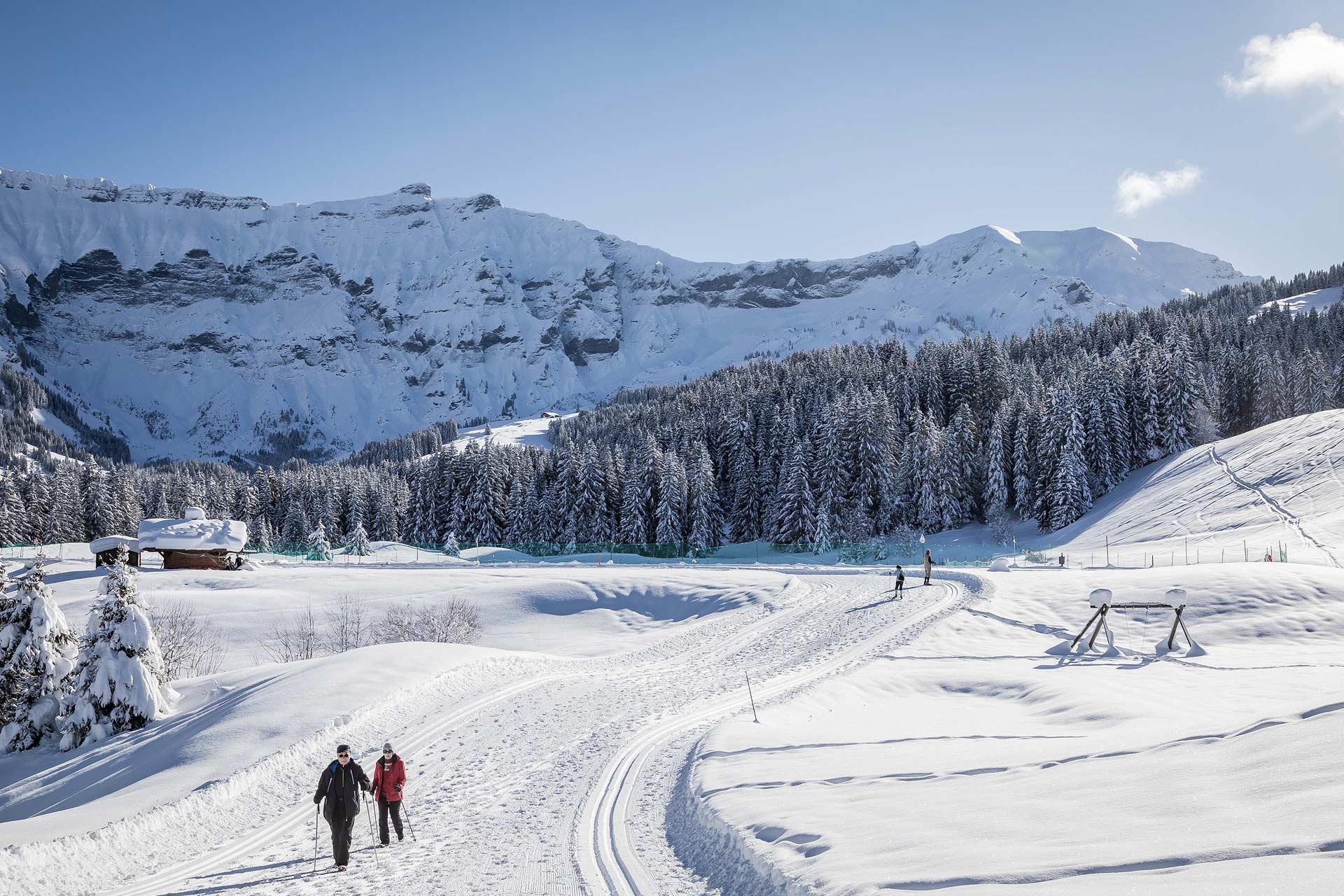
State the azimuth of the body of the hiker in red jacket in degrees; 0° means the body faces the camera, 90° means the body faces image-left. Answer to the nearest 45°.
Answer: approximately 0°

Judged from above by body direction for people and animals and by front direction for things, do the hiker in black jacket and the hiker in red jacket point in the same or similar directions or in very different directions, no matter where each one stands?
same or similar directions

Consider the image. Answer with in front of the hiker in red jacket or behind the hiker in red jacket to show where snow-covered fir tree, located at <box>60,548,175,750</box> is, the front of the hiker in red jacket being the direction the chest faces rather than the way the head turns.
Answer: behind

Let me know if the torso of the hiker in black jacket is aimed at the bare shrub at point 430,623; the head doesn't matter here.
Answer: no

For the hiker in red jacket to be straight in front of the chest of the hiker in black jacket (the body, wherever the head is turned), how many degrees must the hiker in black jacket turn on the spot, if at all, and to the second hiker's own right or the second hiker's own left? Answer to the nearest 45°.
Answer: approximately 135° to the second hiker's own left

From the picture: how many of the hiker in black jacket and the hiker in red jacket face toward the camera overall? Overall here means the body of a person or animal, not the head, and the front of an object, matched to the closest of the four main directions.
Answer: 2

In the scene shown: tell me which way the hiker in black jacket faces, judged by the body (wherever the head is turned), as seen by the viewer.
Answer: toward the camera

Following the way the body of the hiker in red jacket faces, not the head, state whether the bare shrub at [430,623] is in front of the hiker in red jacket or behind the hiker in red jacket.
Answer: behind

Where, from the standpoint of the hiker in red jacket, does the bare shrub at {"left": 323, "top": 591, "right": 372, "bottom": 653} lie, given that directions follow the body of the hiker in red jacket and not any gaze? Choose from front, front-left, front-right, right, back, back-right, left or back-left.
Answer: back

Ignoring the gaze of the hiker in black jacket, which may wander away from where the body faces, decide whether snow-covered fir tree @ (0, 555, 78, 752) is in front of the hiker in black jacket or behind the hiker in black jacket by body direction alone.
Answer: behind

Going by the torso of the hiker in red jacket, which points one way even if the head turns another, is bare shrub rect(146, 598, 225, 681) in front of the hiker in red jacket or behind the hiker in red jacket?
behind

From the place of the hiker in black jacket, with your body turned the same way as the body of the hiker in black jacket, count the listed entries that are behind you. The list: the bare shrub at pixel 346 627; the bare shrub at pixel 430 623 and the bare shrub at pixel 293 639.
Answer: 3
